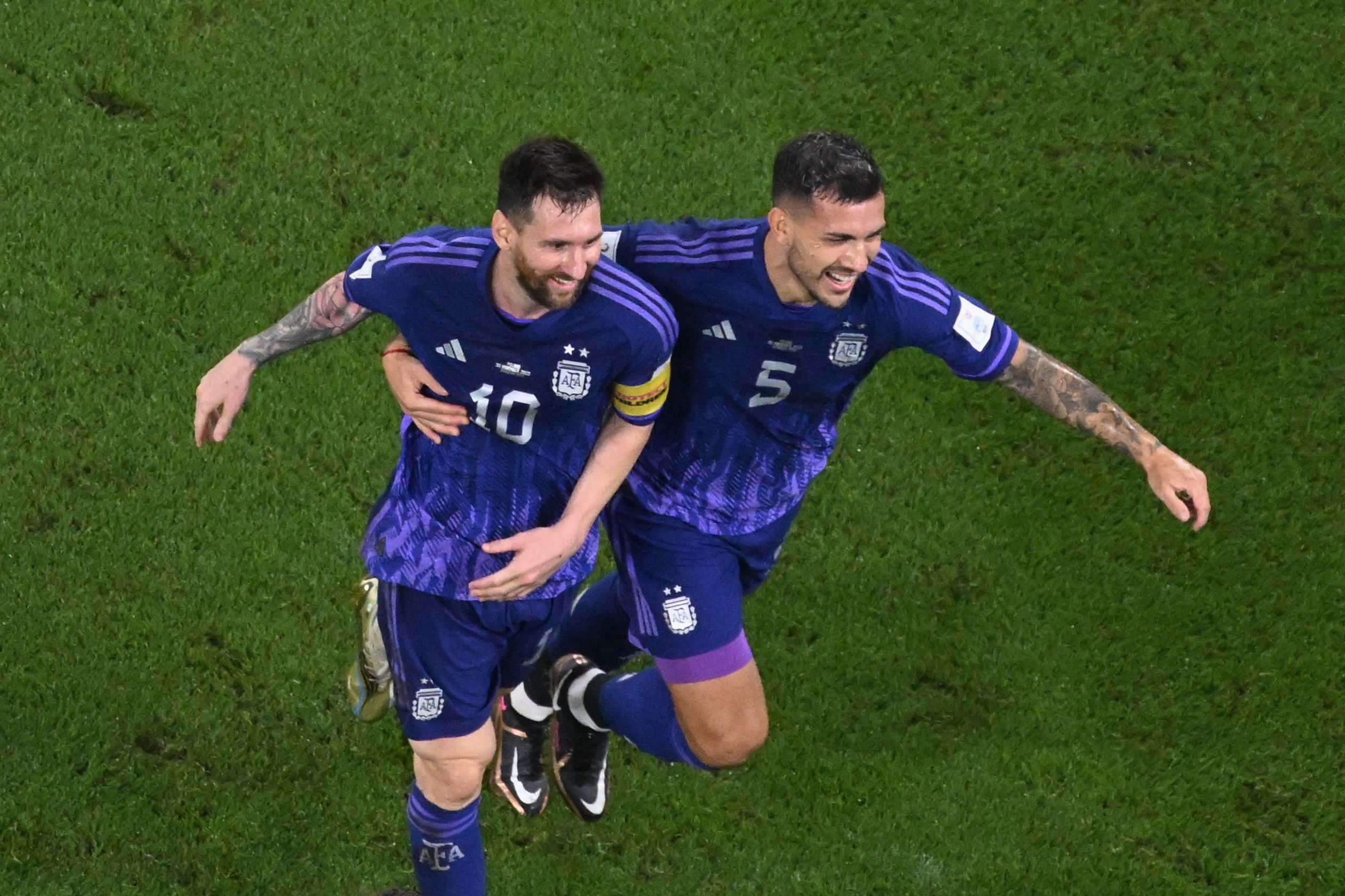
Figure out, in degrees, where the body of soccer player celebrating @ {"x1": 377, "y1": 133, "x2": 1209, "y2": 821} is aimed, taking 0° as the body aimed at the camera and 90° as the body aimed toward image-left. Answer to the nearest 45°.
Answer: approximately 315°

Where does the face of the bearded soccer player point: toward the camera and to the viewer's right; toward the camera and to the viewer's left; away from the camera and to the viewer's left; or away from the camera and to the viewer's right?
toward the camera and to the viewer's right
